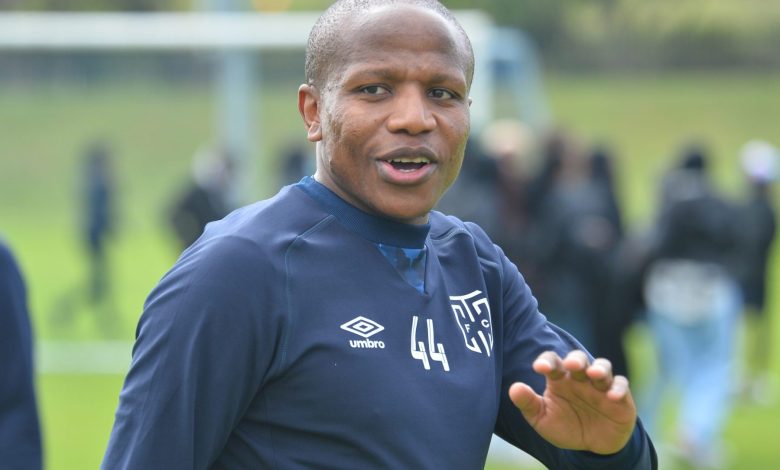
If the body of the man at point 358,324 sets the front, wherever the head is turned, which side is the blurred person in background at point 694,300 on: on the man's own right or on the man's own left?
on the man's own left

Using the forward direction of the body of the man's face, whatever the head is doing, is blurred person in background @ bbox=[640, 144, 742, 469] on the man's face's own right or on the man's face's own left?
on the man's face's own left

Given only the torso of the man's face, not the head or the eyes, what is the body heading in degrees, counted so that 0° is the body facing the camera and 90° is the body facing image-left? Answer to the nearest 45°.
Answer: approximately 315°

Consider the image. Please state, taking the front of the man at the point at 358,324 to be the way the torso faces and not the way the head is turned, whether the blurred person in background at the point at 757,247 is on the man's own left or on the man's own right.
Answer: on the man's own left

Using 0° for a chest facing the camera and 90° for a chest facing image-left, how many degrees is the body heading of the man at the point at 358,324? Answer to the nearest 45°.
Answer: approximately 315°

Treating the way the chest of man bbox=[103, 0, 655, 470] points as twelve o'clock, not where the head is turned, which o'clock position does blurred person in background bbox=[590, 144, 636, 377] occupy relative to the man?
The blurred person in background is roughly at 8 o'clock from the man.
